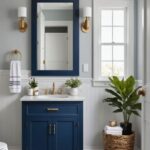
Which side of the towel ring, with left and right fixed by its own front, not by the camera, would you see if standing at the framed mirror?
left

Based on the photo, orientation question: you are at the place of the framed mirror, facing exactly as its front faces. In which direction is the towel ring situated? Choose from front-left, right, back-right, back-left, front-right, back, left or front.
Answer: right

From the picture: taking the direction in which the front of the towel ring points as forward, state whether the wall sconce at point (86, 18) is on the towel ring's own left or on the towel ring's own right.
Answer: on the towel ring's own left

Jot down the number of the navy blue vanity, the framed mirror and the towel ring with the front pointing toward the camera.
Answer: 3

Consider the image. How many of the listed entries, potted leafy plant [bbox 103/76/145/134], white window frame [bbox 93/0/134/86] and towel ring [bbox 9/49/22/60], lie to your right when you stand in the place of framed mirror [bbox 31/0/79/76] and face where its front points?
1

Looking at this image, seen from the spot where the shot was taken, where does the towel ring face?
facing the viewer

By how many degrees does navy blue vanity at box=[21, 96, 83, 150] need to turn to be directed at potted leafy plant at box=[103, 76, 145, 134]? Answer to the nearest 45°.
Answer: approximately 90° to its left

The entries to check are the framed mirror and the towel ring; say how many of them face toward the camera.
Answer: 2

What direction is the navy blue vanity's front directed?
toward the camera

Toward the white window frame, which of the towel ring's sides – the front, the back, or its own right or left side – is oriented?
left

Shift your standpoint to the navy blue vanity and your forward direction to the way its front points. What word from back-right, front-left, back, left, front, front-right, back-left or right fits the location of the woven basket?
left

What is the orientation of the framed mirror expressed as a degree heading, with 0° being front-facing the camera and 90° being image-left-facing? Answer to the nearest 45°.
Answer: approximately 0°
